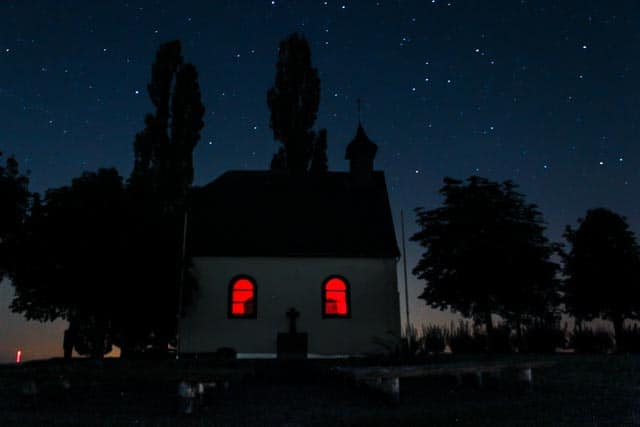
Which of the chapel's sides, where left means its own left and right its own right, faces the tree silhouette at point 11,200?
back

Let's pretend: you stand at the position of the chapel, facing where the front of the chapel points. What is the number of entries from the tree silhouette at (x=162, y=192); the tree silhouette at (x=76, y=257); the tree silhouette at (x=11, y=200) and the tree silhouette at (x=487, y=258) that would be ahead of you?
1

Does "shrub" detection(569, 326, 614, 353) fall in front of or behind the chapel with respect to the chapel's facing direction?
in front

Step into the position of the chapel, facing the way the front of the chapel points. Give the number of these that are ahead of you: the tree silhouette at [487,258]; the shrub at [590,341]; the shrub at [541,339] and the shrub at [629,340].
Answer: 4

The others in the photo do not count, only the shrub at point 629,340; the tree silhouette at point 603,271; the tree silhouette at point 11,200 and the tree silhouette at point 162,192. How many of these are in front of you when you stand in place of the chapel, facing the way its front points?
2

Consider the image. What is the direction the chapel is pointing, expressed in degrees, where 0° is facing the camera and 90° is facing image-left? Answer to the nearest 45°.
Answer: approximately 270°

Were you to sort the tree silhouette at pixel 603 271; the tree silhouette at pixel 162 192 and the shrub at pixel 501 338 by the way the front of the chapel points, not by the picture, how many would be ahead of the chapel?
2

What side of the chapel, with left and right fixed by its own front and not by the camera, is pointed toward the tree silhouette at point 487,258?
front

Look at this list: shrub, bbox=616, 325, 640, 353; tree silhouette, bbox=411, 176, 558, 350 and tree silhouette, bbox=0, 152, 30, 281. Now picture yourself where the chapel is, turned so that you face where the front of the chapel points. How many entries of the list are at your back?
1

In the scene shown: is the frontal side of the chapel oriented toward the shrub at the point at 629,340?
yes

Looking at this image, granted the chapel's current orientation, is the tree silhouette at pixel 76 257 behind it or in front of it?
behind

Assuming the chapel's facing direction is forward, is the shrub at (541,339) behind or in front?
in front

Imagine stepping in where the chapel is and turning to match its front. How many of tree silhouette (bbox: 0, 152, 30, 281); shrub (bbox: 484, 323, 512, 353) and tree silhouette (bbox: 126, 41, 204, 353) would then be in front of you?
1

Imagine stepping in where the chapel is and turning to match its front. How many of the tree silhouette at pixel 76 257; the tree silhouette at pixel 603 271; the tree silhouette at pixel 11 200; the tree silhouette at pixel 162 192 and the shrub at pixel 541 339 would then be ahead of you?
2
